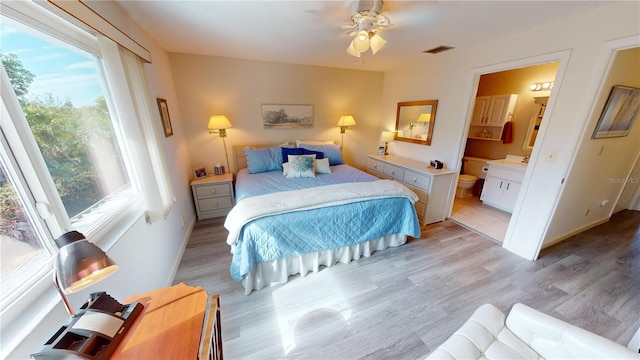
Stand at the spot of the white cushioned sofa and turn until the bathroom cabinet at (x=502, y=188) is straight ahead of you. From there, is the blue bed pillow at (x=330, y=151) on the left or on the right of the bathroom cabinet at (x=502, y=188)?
left

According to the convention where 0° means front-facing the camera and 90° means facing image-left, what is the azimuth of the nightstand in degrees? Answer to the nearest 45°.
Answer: approximately 0°

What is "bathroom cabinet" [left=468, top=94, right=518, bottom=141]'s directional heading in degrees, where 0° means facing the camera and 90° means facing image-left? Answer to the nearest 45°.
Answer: approximately 45°

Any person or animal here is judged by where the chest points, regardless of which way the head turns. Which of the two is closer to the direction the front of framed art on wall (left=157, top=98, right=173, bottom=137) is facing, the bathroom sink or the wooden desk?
the bathroom sink

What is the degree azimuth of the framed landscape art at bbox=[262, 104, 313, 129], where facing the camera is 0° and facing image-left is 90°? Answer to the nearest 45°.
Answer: approximately 0°

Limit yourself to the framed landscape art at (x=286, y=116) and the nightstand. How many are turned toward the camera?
2

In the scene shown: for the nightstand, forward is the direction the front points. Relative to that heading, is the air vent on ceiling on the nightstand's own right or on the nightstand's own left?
on the nightstand's own left

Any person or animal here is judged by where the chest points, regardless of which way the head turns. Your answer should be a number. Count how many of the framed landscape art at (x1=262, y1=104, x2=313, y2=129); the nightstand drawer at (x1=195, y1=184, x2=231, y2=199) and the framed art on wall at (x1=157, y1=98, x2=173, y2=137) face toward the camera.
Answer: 2

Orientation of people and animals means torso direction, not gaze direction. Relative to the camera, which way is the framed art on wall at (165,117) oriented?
to the viewer's right
